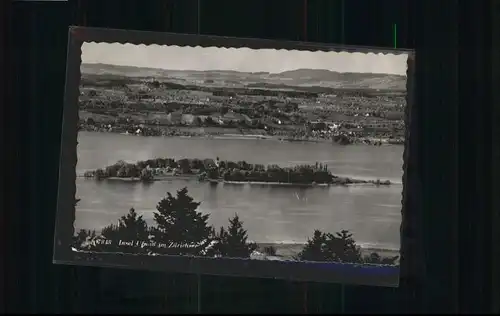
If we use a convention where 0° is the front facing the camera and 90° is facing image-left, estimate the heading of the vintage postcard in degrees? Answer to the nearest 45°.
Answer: approximately 0°
